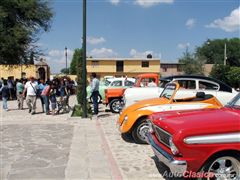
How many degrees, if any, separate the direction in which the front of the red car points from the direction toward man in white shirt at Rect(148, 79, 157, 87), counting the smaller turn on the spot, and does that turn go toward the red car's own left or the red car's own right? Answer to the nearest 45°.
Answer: approximately 135° to the red car's own right

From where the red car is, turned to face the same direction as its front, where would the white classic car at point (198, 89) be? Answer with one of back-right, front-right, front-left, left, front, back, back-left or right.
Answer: back-right

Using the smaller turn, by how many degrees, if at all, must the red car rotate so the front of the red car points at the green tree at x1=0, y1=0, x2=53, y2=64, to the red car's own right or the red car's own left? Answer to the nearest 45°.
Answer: approximately 90° to the red car's own right

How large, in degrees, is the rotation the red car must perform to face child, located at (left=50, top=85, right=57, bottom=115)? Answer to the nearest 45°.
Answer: approximately 90° to its right

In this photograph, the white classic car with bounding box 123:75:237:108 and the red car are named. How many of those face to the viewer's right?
0

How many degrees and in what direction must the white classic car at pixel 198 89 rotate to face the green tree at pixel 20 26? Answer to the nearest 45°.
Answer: approximately 45° to its right

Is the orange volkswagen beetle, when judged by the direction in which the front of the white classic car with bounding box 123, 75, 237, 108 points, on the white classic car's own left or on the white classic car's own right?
on the white classic car's own left

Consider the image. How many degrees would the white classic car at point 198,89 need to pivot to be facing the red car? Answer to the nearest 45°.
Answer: approximately 90° to its left

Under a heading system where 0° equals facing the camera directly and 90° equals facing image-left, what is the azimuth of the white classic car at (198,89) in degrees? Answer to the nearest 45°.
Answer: approximately 90°

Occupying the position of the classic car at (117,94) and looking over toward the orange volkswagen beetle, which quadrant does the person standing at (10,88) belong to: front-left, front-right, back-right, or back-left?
back-right

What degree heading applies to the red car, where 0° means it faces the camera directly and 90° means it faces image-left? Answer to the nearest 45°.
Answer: approximately 45°
